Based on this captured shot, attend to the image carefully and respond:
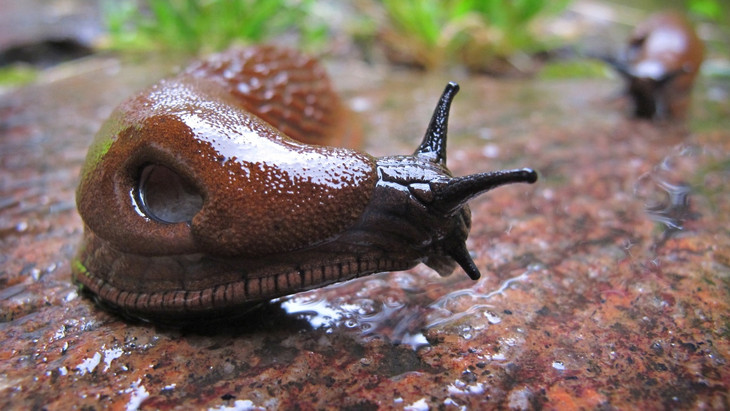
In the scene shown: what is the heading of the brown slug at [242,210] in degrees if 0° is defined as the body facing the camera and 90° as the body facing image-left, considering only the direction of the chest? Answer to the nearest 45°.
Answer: approximately 270°

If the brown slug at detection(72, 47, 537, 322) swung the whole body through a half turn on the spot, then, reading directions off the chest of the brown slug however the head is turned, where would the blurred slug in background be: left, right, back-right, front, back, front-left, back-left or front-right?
back-right
